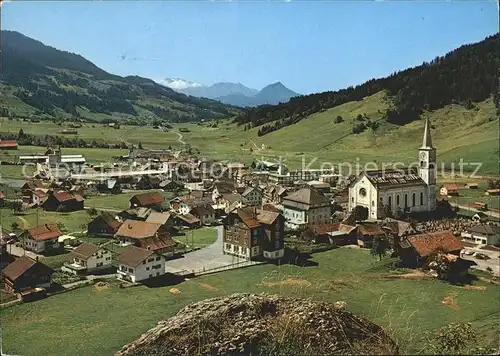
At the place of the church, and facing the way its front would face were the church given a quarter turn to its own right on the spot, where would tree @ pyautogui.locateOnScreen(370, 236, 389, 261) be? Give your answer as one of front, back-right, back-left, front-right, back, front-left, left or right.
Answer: back-left

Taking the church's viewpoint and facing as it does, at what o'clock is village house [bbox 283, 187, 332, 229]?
The village house is roughly at 12 o'clock from the church.

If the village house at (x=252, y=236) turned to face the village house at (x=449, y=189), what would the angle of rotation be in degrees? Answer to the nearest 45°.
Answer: approximately 180°

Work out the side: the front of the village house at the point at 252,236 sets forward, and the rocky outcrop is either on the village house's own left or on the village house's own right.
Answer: on the village house's own left

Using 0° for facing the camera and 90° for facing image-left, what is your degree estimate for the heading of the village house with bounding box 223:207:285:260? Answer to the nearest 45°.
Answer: approximately 45°

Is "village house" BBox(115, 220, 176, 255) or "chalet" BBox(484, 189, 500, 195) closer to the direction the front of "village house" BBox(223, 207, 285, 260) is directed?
the village house

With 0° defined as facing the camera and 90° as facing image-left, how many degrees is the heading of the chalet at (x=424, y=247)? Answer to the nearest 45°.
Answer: approximately 45°

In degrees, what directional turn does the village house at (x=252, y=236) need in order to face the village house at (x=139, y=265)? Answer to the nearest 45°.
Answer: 0° — it already faces it

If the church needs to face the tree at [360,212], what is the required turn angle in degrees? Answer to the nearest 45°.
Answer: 0° — it already faces it

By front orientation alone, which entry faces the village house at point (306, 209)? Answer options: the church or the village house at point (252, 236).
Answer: the church

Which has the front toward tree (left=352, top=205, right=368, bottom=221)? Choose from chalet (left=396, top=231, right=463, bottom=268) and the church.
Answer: the church
